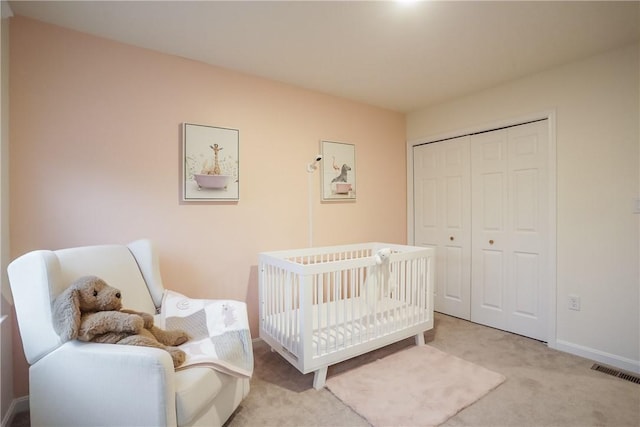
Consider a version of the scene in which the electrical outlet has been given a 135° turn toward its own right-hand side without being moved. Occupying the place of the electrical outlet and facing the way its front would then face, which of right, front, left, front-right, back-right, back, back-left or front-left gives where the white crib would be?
left

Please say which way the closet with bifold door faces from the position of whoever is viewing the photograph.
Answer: facing the viewer and to the left of the viewer

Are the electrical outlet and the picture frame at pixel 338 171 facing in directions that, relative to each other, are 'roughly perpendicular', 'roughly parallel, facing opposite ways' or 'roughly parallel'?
roughly perpendicular

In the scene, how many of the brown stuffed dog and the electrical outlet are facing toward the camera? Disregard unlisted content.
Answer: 1

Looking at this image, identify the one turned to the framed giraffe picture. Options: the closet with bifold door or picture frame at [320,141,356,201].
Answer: the closet with bifold door

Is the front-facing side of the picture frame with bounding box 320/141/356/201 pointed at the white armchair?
no

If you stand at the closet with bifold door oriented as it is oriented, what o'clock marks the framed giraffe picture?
The framed giraffe picture is roughly at 12 o'clock from the closet with bifold door.

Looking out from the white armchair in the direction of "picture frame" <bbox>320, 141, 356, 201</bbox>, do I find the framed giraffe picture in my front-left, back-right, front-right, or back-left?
front-left

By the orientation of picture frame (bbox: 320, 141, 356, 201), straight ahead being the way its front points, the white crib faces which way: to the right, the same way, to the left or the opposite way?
the same way

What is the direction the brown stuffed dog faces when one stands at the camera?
facing to the right of the viewer

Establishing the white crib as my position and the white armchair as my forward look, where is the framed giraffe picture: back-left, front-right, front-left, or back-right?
front-right

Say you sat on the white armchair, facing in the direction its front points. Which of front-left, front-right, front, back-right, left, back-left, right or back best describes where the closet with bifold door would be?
front-left

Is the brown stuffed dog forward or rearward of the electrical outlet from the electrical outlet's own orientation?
forward
